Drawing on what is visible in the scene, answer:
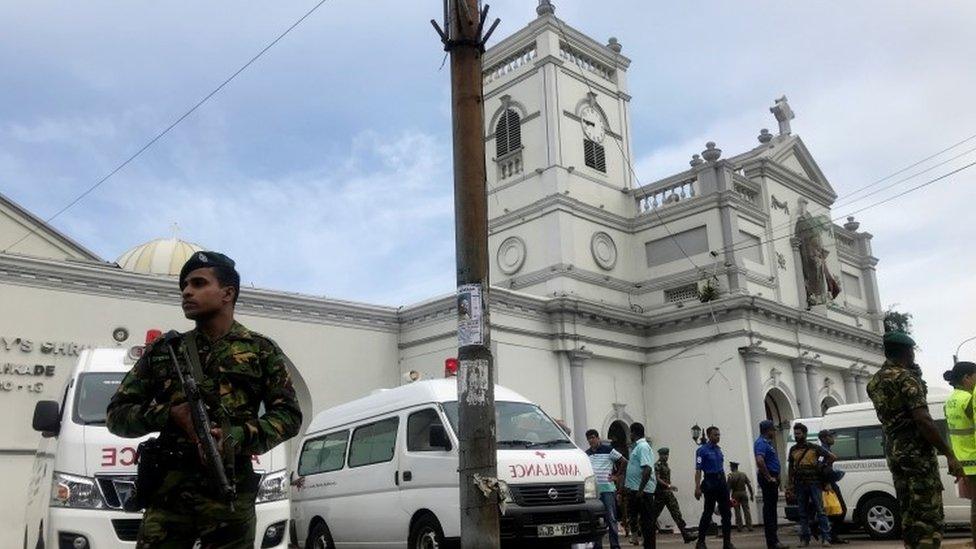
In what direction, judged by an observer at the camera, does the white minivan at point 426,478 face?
facing the viewer and to the right of the viewer

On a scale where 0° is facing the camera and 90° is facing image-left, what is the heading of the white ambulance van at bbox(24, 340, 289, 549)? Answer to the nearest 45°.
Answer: approximately 0°

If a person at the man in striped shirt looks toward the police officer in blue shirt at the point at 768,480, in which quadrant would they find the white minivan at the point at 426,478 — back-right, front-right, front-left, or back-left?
back-right

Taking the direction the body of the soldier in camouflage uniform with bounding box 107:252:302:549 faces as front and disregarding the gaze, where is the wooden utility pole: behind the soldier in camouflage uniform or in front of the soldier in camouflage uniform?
behind

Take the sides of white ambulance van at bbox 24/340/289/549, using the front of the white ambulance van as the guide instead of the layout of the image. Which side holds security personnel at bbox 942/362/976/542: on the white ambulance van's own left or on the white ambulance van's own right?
on the white ambulance van's own left

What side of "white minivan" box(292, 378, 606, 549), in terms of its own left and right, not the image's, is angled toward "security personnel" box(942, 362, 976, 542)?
front

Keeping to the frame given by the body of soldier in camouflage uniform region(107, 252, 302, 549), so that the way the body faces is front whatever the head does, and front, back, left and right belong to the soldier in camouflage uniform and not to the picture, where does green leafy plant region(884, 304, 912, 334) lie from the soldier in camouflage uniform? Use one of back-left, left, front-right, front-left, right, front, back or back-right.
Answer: back

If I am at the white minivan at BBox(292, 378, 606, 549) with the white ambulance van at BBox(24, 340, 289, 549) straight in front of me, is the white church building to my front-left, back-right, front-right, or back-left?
back-right

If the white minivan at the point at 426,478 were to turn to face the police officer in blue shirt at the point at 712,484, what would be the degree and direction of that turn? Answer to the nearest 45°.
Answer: approximately 45° to its left

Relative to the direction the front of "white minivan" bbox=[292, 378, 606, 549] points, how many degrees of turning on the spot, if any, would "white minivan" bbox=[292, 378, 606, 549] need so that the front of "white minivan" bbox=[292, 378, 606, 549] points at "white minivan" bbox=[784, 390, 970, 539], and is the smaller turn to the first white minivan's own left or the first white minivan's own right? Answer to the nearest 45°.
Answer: approximately 90° to the first white minivan's own left

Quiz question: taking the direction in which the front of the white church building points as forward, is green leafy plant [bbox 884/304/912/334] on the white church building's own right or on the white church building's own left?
on the white church building's own left
